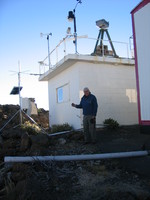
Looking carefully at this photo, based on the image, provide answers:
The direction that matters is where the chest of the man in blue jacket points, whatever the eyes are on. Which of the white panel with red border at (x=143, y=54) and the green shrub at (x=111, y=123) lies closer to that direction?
the white panel with red border

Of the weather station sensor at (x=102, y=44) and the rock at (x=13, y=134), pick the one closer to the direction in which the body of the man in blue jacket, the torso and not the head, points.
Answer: the rock

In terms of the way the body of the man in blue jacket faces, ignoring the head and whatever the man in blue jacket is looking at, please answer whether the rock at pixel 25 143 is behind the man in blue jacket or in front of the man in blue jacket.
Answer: in front

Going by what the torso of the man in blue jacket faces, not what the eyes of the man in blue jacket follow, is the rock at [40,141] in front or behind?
in front

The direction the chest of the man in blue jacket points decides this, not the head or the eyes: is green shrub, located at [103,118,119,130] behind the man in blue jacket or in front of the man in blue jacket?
behind
